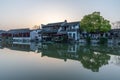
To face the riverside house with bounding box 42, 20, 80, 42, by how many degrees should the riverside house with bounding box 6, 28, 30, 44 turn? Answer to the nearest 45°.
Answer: approximately 45° to its left

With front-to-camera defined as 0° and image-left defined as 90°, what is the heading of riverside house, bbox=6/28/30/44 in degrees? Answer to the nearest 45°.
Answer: approximately 0°
